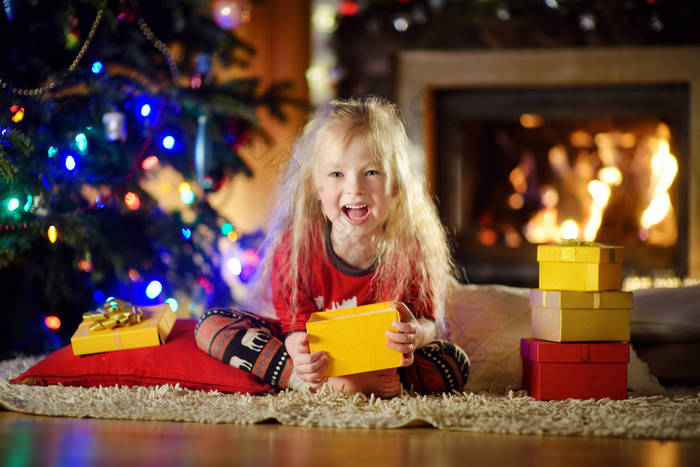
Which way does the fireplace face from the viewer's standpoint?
toward the camera

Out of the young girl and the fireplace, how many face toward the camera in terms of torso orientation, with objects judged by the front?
2

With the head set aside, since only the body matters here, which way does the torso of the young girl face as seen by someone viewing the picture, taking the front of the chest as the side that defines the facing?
toward the camera

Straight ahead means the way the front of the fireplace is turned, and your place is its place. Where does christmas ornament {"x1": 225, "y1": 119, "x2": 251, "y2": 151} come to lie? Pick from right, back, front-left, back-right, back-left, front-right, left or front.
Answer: front-right

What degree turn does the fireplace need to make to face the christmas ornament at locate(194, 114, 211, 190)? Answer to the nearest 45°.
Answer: approximately 45° to its right

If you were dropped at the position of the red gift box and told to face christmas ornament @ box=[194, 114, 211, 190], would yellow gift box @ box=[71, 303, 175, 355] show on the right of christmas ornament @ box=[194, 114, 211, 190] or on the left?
left

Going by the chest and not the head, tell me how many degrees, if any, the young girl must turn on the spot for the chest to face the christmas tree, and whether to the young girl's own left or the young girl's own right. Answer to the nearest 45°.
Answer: approximately 135° to the young girl's own right

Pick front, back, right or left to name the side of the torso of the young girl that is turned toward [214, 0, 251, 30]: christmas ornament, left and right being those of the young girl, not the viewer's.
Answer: back

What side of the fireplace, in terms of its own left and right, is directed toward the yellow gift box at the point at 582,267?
front

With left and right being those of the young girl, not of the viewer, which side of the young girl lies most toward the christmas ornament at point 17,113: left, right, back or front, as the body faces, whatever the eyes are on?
right

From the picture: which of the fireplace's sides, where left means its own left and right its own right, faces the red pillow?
front
